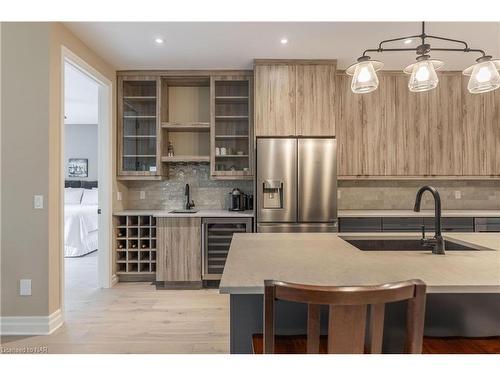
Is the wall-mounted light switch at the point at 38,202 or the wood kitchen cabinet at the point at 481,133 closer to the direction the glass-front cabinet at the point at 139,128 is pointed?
the wall-mounted light switch

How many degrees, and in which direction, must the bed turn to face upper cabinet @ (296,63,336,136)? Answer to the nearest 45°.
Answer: approximately 45° to its left

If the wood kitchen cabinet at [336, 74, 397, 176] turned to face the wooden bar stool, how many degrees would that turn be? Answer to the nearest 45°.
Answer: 0° — it already faces it

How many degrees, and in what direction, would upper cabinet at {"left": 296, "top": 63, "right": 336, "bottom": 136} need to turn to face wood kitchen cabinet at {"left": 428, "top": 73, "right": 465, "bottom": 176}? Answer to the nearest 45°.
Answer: approximately 90° to its left
